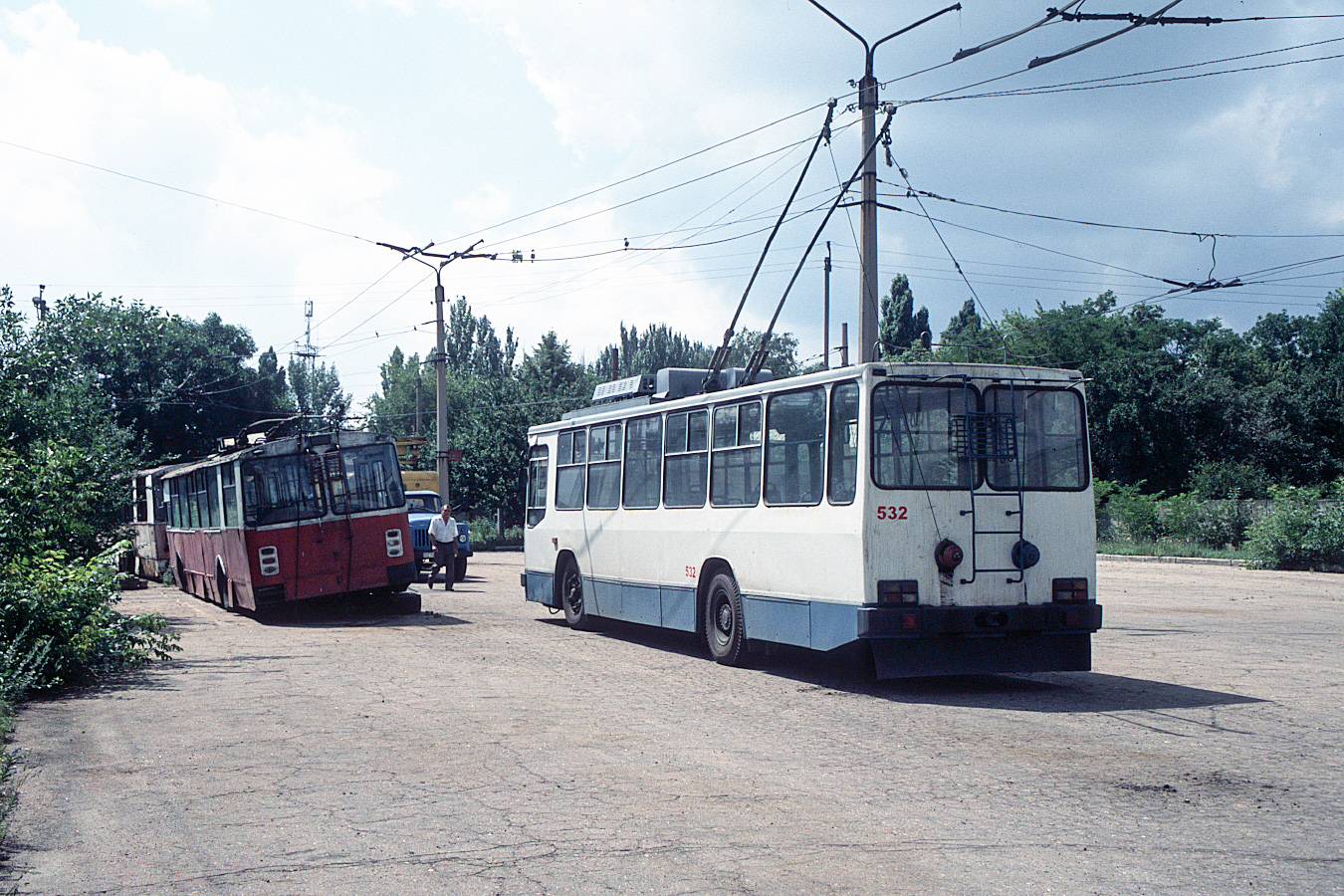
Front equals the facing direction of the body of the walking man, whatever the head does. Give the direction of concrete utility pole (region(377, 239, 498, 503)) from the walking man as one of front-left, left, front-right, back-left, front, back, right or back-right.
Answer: back

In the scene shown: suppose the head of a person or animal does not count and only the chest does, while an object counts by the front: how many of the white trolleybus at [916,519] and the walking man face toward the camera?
1

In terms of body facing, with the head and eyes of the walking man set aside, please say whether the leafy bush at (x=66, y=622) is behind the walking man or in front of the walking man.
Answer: in front

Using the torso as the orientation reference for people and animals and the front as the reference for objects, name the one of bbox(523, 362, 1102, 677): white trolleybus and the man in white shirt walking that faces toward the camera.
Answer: the man in white shirt walking

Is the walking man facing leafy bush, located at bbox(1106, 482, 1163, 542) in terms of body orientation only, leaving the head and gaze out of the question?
no

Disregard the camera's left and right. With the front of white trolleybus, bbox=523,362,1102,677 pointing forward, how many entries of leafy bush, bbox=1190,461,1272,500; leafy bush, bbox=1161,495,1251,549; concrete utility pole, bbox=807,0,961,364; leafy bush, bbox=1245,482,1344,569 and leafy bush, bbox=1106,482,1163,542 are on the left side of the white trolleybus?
0

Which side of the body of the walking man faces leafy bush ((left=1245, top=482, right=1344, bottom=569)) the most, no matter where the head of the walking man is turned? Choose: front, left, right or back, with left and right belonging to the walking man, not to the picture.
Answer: left

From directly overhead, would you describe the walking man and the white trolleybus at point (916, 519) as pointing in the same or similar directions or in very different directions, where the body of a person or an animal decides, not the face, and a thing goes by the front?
very different directions

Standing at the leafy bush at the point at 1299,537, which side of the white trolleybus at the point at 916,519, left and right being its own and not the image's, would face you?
right

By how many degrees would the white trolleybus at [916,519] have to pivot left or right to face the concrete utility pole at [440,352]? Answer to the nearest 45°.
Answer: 0° — it already faces it

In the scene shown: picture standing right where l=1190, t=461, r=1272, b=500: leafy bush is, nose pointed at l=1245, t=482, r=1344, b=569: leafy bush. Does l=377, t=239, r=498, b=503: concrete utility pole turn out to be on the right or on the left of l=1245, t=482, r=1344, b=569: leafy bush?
right

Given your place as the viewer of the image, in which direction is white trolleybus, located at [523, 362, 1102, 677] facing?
facing away from the viewer and to the left of the viewer

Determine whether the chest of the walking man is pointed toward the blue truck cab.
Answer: no

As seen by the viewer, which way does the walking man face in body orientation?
toward the camera

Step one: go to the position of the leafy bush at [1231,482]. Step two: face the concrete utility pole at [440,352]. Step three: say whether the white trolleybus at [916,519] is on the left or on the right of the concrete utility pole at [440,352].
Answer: left
